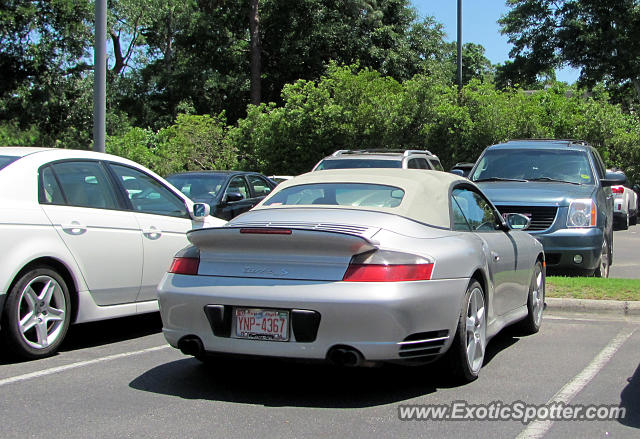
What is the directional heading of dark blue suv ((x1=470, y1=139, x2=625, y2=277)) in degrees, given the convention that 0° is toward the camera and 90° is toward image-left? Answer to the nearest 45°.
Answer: approximately 0°

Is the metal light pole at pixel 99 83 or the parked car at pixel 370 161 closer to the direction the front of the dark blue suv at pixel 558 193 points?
the metal light pole

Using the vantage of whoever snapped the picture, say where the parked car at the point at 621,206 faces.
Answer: facing away from the viewer and to the right of the viewer

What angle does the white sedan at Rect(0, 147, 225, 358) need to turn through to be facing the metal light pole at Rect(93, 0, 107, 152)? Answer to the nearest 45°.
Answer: approximately 45° to its left

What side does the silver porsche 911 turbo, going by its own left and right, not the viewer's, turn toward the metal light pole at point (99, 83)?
left

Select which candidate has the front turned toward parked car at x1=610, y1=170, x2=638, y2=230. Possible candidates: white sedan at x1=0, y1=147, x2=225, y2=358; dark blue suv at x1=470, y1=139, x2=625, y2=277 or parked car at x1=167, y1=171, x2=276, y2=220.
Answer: the white sedan

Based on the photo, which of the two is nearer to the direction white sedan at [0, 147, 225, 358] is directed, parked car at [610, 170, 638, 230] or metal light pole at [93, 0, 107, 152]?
the parked car

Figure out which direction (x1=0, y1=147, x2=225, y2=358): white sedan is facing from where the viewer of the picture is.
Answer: facing away from the viewer and to the right of the viewer

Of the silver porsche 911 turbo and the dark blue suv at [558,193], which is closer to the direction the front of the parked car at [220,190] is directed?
the silver porsche 911 turbo

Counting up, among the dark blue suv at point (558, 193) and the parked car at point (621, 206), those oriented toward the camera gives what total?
1

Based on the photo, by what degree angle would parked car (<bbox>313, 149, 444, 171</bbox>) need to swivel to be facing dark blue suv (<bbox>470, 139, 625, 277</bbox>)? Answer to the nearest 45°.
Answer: approximately 90° to its left

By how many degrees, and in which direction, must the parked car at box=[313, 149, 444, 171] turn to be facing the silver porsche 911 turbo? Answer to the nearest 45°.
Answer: approximately 45° to its left

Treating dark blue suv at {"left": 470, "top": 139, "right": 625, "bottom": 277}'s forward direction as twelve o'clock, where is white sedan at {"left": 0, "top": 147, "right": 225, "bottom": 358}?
The white sedan is roughly at 1 o'clock from the dark blue suv.

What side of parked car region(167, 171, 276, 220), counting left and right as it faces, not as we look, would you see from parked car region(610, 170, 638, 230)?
back
